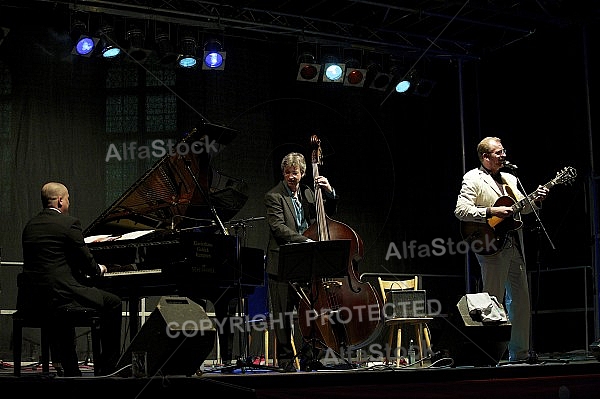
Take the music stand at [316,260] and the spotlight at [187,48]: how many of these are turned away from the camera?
1

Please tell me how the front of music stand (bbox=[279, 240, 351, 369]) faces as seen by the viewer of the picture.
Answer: facing away from the viewer

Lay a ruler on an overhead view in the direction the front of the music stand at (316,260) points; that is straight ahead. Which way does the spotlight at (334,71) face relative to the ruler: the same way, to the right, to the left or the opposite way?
the opposite way

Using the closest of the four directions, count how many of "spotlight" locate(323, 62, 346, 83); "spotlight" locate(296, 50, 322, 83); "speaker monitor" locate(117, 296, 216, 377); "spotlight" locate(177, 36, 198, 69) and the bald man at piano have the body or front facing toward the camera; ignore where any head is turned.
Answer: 3

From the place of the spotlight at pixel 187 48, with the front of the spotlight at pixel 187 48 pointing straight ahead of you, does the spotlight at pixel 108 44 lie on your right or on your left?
on your right

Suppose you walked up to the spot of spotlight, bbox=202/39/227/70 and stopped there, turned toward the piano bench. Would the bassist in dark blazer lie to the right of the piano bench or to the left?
left

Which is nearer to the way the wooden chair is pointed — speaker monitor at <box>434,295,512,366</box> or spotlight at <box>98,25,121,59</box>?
the speaker monitor

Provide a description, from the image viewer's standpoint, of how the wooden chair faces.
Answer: facing the viewer and to the right of the viewer

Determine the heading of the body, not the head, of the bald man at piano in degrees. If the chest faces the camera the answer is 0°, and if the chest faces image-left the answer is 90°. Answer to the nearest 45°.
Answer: approximately 225°

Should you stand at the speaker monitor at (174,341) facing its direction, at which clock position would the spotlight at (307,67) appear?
The spotlight is roughly at 2 o'clock from the speaker monitor.
